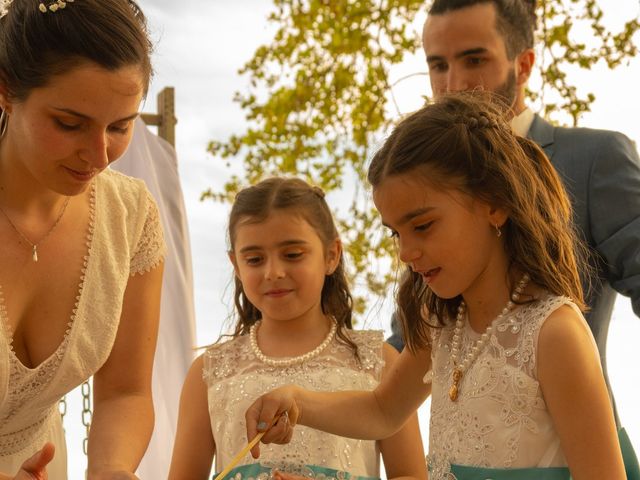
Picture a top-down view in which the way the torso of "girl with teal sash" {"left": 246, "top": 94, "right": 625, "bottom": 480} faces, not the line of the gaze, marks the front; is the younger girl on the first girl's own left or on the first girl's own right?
on the first girl's own right

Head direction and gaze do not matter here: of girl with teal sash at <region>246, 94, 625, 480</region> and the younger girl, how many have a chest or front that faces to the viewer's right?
0

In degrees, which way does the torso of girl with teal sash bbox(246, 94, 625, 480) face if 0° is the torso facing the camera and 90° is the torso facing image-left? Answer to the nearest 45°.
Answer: approximately 45°

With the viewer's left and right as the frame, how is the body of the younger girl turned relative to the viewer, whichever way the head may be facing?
facing the viewer

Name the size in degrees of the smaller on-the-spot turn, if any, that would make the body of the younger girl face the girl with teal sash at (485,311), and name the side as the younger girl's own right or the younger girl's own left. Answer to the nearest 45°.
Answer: approximately 45° to the younger girl's own left

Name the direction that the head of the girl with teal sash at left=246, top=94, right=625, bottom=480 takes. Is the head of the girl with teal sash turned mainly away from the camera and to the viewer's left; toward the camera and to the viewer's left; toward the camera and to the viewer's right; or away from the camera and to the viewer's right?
toward the camera and to the viewer's left

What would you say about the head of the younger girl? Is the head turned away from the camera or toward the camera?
toward the camera
